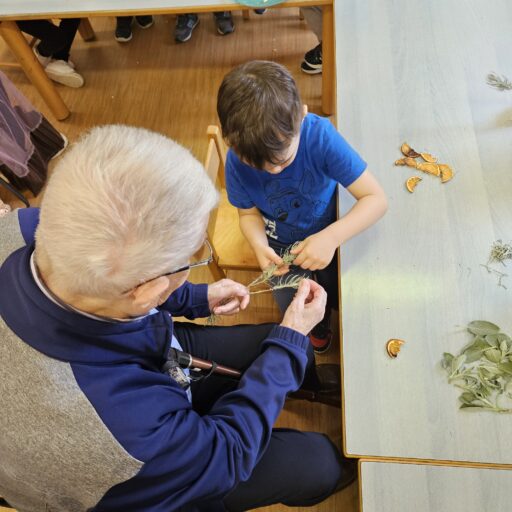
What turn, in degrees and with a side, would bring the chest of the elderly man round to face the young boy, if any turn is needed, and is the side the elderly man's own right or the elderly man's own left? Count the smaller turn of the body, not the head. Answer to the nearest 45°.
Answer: approximately 45° to the elderly man's own left

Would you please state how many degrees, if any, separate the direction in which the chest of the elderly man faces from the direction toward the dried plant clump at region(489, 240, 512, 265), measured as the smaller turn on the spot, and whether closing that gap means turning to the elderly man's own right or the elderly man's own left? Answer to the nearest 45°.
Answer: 0° — they already face it

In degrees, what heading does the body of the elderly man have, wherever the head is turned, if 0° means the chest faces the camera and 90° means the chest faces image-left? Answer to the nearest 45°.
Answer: approximately 270°

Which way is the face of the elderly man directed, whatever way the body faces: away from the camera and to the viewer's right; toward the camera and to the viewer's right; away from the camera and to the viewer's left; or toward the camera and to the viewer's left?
away from the camera and to the viewer's right

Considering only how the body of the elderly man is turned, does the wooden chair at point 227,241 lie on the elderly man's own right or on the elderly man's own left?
on the elderly man's own left
